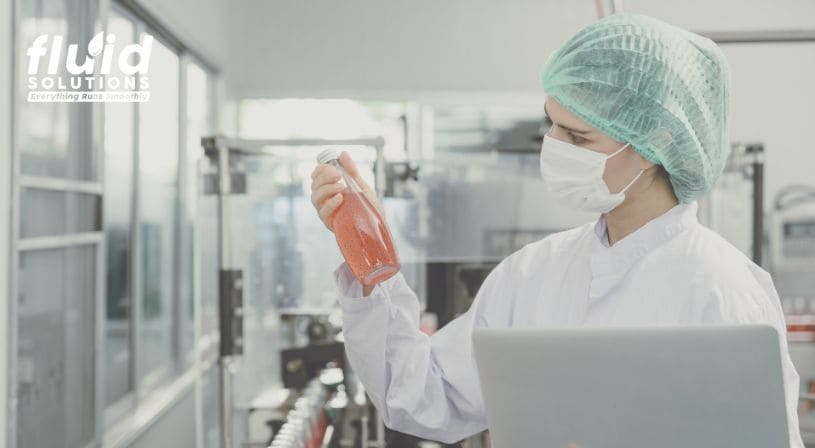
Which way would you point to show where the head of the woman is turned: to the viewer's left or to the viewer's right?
to the viewer's left

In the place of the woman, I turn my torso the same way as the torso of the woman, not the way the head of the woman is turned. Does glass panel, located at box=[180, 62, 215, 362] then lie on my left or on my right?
on my right

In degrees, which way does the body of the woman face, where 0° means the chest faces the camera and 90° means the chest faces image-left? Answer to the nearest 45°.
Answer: approximately 45°
